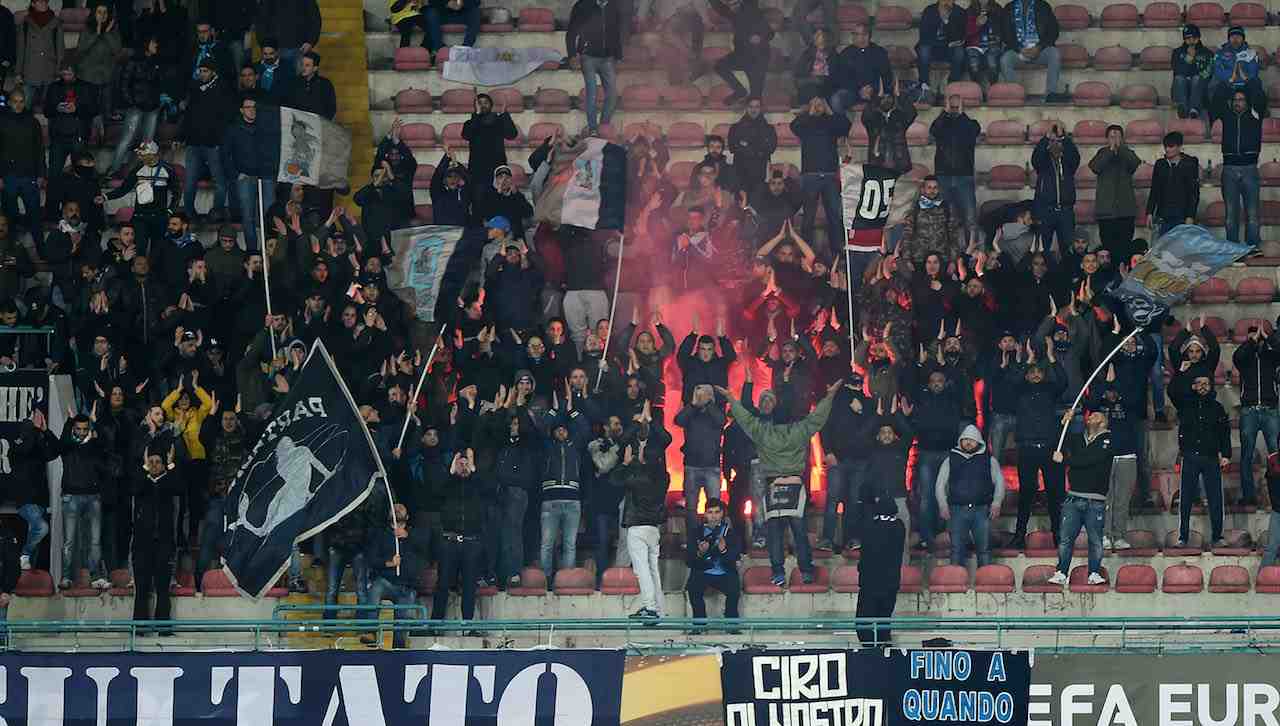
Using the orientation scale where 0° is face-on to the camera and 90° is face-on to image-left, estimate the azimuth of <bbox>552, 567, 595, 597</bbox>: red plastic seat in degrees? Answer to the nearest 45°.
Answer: approximately 0°

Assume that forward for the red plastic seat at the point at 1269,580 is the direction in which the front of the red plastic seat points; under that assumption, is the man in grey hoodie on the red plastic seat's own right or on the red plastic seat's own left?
on the red plastic seat's own right

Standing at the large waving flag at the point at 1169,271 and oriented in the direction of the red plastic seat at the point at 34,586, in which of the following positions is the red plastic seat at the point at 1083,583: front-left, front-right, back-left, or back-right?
front-left

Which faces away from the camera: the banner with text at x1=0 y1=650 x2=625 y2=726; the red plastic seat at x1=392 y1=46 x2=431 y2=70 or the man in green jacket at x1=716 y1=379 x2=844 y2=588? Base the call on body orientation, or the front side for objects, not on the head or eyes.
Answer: the man in green jacket

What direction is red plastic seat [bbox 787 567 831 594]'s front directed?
toward the camera

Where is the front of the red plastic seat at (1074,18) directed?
toward the camera

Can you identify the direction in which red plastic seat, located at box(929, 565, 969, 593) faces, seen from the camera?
facing the viewer

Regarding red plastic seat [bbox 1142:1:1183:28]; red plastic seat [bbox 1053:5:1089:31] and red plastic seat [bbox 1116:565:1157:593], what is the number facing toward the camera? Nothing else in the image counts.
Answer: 3

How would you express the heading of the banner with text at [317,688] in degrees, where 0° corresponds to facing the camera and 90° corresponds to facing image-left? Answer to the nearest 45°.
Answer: approximately 0°

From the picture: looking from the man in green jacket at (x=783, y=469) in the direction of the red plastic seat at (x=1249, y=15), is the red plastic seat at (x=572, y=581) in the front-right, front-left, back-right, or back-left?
back-left

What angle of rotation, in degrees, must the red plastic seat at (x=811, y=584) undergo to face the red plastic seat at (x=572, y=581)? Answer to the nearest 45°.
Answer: approximately 90° to its right

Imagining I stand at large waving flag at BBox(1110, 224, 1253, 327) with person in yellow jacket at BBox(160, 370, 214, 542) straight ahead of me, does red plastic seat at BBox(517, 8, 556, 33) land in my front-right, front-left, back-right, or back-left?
front-right

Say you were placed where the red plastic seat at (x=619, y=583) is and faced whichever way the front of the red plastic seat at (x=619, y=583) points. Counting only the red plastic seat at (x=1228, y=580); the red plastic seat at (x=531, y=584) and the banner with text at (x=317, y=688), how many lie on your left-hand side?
1
